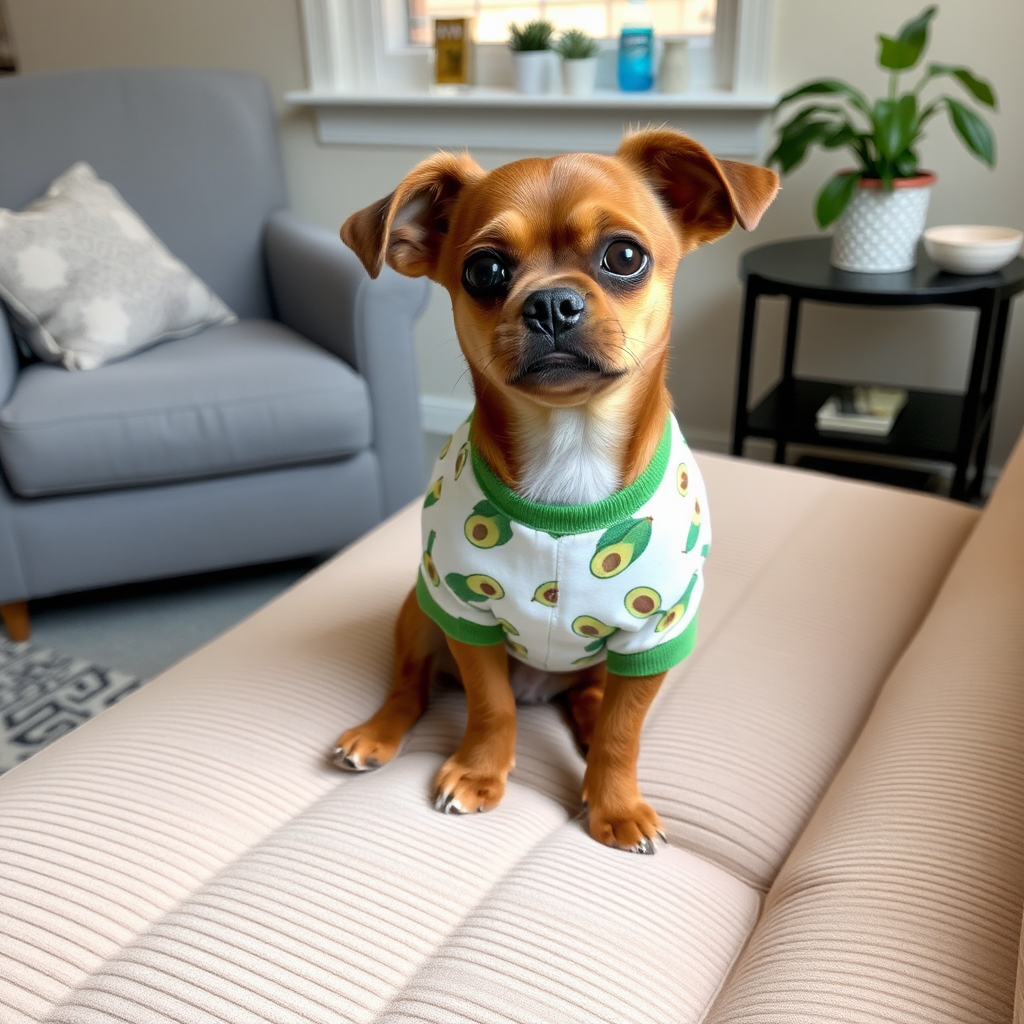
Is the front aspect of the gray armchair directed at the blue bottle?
no

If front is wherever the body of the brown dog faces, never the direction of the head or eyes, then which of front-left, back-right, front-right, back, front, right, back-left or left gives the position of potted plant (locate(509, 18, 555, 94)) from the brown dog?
back

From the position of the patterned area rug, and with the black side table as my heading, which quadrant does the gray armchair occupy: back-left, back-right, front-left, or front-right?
front-left

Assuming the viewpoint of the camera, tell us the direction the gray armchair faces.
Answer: facing the viewer and to the right of the viewer

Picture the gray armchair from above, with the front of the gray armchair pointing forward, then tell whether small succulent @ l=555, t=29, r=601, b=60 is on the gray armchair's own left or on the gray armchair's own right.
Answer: on the gray armchair's own left

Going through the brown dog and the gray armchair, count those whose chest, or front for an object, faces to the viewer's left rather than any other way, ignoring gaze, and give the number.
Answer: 0

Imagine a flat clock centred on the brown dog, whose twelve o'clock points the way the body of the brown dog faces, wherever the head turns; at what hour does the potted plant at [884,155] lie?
The potted plant is roughly at 7 o'clock from the brown dog.

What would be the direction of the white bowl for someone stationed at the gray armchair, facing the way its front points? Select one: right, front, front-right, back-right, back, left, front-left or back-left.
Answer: front-left

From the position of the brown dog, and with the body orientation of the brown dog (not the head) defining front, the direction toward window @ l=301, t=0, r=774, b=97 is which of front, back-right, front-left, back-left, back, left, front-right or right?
back

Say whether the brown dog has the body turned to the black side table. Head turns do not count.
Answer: no

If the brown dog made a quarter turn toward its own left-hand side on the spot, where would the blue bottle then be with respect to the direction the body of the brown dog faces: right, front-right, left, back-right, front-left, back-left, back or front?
left

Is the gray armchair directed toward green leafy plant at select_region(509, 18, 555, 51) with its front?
no

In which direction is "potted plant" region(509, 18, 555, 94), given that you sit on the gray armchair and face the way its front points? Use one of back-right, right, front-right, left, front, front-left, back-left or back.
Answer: left

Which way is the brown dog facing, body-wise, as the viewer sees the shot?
toward the camera

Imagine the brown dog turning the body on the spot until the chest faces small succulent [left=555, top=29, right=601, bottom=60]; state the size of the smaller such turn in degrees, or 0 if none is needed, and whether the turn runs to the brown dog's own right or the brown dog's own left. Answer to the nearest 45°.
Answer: approximately 180°

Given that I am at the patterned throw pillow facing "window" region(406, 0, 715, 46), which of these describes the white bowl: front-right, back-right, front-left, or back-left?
front-right
